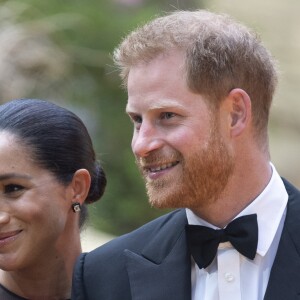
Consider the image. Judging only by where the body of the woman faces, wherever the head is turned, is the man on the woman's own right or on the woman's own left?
on the woman's own left

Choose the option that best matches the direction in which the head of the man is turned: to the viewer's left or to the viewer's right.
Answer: to the viewer's left

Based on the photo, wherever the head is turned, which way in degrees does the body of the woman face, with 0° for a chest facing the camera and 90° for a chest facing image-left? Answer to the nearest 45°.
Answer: approximately 45°
